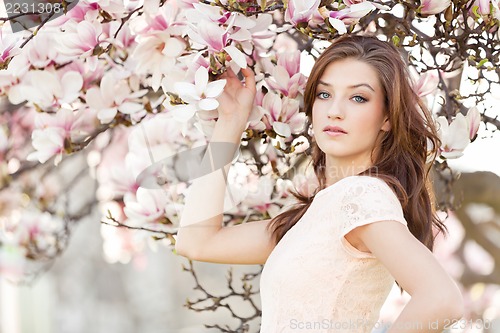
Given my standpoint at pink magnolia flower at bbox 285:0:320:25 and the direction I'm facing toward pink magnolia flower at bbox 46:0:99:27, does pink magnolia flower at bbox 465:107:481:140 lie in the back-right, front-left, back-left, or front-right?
back-right

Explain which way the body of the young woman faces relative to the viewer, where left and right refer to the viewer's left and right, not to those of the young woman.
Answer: facing the viewer and to the left of the viewer

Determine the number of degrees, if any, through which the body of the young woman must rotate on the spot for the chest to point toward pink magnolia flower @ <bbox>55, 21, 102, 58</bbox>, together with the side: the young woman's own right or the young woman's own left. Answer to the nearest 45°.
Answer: approximately 45° to the young woman's own right

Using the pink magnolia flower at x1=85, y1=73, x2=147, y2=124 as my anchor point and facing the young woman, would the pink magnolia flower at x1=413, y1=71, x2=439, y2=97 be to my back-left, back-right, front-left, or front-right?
front-left

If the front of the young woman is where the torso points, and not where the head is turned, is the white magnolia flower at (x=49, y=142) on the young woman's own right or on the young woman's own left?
on the young woman's own right

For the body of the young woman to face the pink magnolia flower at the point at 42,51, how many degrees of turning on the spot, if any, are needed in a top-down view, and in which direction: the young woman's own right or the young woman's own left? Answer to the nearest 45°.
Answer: approximately 45° to the young woman's own right
